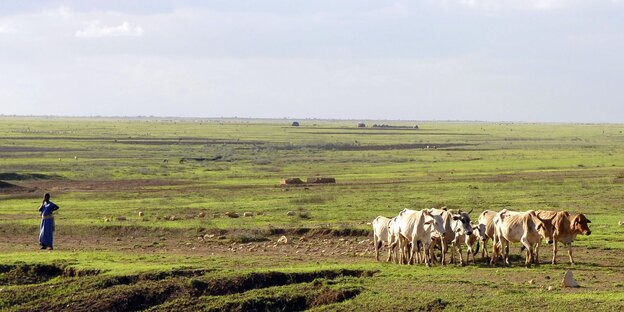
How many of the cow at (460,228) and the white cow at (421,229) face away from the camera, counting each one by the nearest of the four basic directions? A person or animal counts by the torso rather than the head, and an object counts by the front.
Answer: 0
